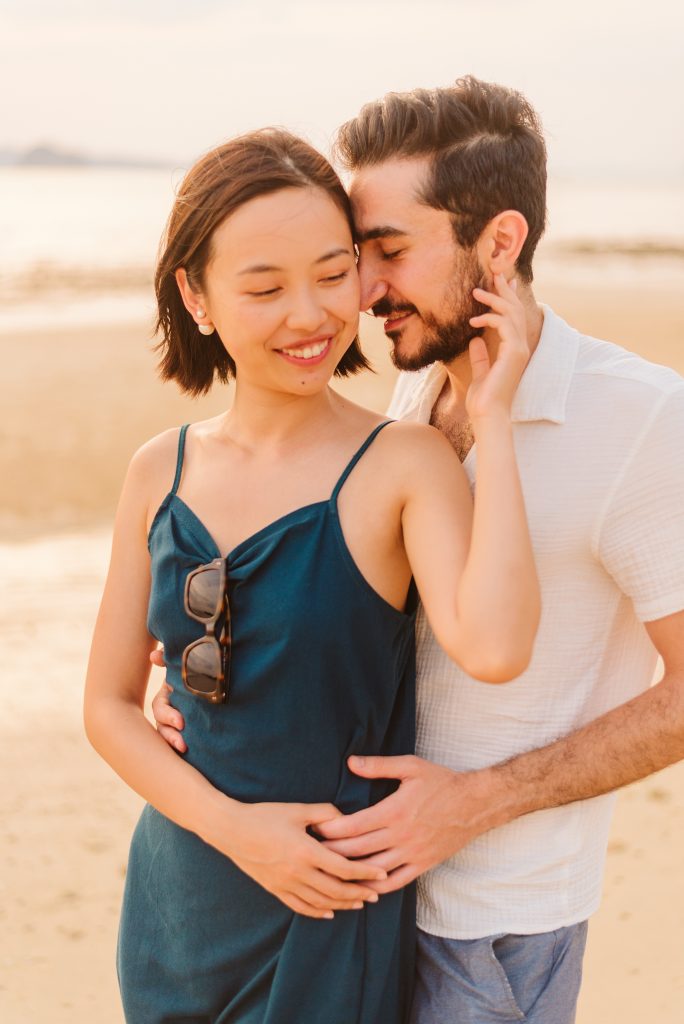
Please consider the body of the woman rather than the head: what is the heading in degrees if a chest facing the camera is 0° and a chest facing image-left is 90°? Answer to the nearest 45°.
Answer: approximately 45°

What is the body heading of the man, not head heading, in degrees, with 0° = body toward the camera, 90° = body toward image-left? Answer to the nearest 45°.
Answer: approximately 45°

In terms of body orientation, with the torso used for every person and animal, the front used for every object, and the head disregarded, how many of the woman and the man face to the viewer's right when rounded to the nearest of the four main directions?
0

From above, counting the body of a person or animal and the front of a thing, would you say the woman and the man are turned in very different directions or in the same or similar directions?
same or similar directions

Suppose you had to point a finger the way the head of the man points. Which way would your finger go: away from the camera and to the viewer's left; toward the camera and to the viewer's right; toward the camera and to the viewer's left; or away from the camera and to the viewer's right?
toward the camera and to the viewer's left
